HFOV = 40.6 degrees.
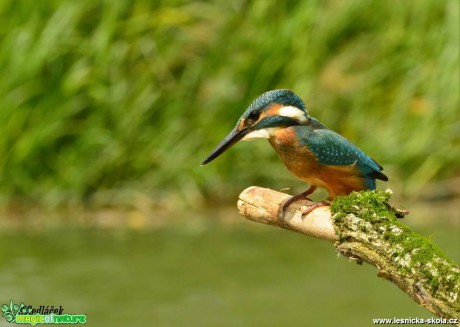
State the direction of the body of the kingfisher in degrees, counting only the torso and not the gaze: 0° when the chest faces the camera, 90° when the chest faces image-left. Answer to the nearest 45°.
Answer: approximately 90°
